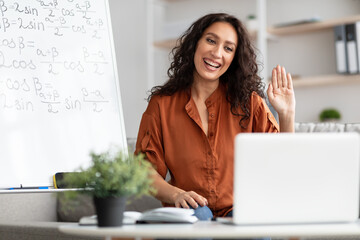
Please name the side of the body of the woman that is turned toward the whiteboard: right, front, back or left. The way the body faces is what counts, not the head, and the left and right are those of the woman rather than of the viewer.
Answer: right

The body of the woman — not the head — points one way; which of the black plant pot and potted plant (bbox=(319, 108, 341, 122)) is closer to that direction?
the black plant pot

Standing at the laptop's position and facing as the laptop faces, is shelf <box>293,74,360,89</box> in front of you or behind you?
in front

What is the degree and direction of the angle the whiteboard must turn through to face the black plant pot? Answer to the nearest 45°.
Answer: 0° — it already faces it

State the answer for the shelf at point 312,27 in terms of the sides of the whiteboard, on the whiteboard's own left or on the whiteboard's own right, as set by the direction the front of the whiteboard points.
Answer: on the whiteboard's own left

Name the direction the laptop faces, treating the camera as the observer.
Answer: facing away from the viewer

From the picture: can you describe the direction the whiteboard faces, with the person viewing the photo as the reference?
facing the viewer

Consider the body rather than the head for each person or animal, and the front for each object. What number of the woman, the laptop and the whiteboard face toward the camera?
2

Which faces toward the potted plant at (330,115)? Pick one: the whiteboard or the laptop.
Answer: the laptop

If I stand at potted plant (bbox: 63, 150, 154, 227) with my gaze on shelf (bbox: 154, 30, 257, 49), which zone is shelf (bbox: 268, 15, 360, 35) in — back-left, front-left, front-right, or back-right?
front-right

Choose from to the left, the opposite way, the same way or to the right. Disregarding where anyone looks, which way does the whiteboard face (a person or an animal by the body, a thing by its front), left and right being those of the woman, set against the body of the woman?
the same way

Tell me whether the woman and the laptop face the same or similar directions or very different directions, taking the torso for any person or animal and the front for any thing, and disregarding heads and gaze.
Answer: very different directions

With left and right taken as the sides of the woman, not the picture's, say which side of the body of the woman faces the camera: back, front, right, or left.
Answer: front

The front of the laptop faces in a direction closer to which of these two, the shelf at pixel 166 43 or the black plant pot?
the shelf

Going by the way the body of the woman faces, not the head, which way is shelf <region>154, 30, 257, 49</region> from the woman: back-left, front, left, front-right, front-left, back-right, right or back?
back
